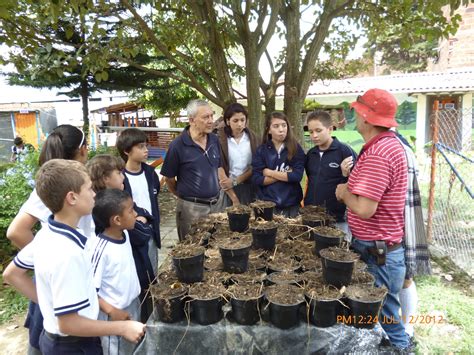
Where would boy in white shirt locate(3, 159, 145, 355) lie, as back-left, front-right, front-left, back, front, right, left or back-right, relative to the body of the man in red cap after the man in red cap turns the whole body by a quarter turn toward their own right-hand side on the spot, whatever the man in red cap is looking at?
back-left

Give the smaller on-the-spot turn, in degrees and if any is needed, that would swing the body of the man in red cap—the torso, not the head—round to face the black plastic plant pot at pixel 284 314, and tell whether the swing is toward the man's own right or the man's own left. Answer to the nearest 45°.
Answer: approximately 45° to the man's own left

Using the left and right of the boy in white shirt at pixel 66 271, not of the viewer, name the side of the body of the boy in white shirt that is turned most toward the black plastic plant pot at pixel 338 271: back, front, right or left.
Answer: front

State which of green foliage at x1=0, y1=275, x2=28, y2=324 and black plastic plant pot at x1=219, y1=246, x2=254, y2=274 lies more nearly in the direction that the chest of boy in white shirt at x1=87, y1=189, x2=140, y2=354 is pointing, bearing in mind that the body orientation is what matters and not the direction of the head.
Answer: the black plastic plant pot

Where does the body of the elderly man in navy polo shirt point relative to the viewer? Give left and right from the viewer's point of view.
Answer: facing the viewer and to the right of the viewer

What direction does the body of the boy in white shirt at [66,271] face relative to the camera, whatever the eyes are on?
to the viewer's right

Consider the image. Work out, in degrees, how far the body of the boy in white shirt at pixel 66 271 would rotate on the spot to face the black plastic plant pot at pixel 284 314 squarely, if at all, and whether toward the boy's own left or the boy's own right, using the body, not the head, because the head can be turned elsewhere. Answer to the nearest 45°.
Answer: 0° — they already face it

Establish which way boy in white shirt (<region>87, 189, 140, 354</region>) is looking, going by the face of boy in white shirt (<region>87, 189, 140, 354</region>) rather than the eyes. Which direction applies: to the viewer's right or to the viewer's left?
to the viewer's right

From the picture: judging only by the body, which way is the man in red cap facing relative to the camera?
to the viewer's left

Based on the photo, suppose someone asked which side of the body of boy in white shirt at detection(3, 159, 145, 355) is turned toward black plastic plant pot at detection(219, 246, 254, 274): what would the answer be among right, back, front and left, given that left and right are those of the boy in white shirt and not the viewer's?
front

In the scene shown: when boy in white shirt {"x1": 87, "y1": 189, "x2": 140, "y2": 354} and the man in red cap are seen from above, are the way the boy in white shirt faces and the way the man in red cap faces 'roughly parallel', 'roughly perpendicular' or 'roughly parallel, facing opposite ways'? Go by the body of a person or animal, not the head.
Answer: roughly parallel, facing opposite ways

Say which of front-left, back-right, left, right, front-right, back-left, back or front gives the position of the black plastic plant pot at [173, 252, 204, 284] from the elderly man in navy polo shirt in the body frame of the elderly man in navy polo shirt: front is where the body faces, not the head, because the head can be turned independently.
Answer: front-right
